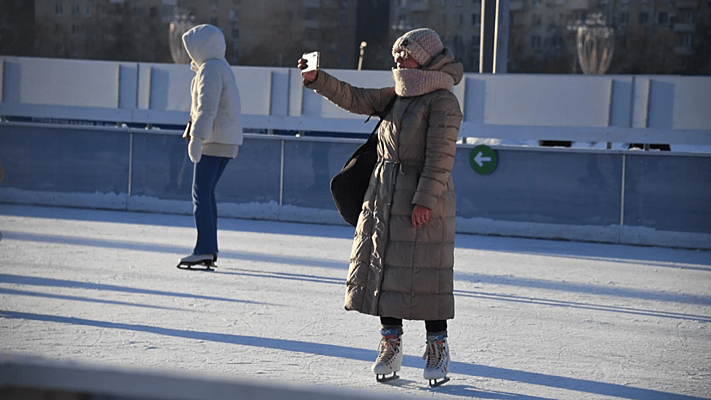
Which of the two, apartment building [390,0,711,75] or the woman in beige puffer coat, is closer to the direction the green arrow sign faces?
the woman in beige puffer coat

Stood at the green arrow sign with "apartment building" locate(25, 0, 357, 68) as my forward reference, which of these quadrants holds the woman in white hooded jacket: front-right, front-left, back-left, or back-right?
back-left

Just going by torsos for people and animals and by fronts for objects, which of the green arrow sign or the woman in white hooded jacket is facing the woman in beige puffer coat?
the green arrow sign

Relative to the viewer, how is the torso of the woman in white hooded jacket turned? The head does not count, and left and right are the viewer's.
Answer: facing to the left of the viewer

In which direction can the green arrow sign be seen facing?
toward the camera

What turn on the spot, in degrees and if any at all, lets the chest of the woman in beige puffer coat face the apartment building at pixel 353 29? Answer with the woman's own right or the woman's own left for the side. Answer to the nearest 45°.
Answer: approximately 135° to the woman's own right

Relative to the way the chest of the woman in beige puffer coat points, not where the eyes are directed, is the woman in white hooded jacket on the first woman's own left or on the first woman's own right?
on the first woman's own right

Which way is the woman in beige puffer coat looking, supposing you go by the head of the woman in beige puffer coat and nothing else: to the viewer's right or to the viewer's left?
to the viewer's left

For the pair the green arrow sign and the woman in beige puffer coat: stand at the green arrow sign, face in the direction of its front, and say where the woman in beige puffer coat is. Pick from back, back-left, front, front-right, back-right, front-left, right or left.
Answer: front

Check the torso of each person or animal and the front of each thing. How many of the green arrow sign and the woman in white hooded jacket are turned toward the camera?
1

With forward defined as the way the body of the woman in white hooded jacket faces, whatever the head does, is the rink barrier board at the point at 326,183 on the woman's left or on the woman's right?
on the woman's right

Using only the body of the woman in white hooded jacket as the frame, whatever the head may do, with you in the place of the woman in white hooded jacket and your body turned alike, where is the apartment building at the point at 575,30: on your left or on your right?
on your right
